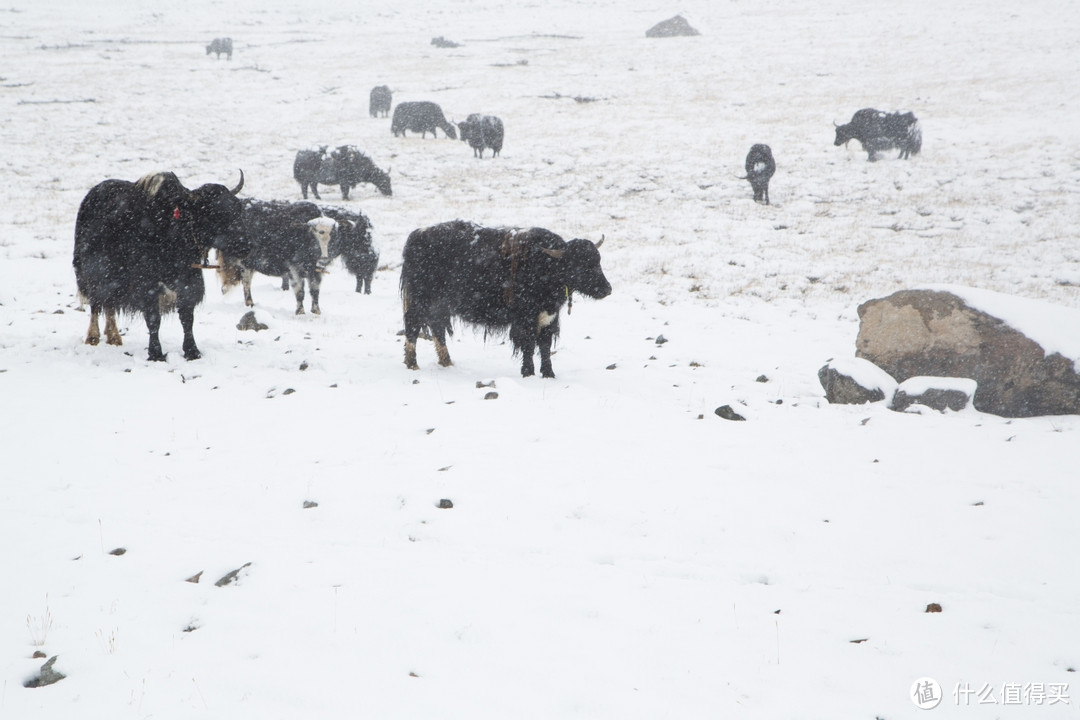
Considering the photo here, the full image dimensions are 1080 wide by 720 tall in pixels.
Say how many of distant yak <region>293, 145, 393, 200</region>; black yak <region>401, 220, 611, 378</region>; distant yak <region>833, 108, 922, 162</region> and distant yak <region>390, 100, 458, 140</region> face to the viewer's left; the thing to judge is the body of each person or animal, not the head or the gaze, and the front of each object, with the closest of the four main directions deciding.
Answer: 1

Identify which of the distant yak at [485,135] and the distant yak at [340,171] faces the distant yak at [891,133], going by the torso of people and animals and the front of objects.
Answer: the distant yak at [340,171]

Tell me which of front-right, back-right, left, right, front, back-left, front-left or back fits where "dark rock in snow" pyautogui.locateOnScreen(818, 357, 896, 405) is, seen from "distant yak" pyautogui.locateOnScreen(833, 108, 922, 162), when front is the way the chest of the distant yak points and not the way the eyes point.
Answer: left

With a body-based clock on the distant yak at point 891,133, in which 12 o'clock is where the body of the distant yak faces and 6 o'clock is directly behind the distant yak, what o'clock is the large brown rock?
The large brown rock is roughly at 9 o'clock from the distant yak.

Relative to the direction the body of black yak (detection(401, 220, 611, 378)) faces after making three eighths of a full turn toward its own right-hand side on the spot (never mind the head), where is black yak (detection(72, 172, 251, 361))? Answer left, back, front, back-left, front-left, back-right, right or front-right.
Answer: front-right

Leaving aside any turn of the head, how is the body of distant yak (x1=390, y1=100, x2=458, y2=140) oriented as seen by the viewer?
to the viewer's right

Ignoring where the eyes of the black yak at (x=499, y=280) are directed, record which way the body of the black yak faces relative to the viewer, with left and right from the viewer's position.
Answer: facing to the right of the viewer

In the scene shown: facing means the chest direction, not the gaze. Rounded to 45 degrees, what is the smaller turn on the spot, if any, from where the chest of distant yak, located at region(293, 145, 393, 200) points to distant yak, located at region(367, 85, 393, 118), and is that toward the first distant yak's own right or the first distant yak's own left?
approximately 90° to the first distant yak's own left

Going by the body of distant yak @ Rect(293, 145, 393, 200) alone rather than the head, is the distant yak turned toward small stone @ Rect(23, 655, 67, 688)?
no

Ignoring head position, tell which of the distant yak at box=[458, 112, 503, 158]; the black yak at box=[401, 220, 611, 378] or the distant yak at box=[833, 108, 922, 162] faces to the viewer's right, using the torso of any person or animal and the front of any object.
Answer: the black yak

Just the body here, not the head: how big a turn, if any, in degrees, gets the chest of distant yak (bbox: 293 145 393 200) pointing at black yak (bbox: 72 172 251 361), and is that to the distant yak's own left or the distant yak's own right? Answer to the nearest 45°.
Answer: approximately 90° to the distant yak's own right

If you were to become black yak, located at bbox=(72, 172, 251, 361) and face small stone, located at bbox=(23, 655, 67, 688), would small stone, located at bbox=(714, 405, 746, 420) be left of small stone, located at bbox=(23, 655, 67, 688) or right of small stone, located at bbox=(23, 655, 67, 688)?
left

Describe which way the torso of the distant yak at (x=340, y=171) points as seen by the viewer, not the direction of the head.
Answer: to the viewer's right

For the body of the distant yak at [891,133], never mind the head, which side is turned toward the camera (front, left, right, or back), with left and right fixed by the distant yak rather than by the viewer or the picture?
left

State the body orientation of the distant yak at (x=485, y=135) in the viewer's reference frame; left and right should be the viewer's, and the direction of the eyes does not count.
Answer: facing the viewer and to the left of the viewer
